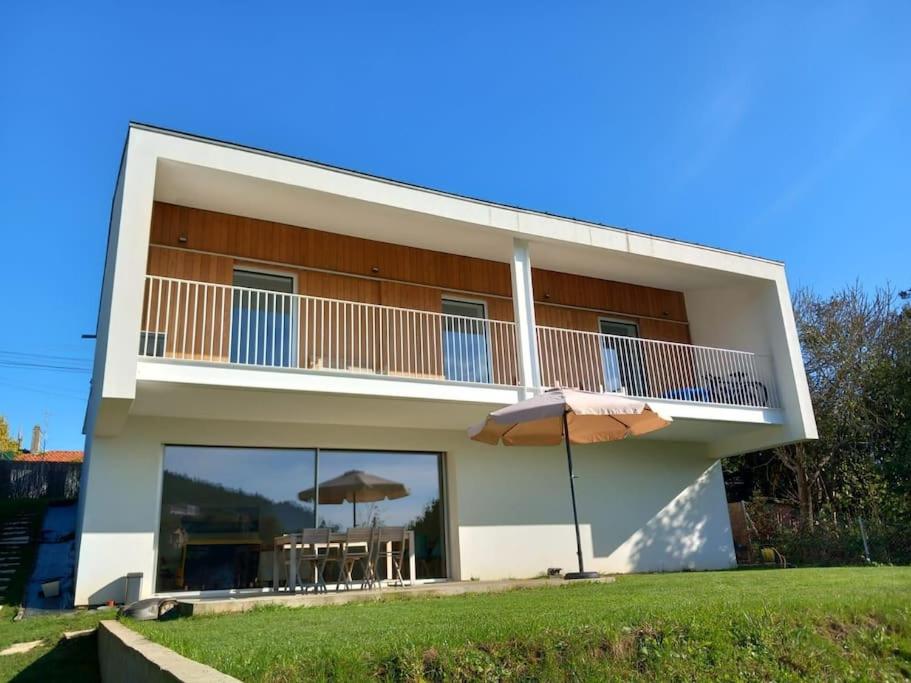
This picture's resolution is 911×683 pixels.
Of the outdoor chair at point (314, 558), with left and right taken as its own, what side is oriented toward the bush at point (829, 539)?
right

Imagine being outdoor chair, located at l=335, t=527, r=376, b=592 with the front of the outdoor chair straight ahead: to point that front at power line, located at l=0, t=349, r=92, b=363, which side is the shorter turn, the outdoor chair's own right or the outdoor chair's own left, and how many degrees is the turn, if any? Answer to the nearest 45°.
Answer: approximately 45° to the outdoor chair's own left

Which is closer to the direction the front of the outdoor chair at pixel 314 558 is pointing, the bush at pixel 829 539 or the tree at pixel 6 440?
the tree

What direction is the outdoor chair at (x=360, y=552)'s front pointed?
away from the camera

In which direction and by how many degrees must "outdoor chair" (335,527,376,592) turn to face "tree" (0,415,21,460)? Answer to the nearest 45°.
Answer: approximately 45° to its left

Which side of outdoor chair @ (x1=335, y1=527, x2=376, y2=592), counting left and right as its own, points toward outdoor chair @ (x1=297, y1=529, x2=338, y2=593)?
left

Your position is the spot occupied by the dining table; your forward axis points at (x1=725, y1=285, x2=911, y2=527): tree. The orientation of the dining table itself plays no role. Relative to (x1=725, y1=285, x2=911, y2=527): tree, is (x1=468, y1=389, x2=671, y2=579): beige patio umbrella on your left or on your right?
right

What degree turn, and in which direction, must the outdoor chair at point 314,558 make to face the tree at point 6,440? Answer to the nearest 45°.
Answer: approximately 45° to its left

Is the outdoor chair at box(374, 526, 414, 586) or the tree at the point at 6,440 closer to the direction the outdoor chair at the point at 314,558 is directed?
the tree

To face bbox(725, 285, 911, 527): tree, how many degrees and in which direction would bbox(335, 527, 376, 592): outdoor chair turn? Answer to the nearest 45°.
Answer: approximately 45° to its right

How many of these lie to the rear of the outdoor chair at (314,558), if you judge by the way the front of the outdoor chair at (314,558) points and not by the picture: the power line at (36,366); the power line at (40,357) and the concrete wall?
1

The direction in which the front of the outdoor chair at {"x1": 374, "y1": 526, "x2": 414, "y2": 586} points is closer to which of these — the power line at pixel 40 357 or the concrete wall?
the power line

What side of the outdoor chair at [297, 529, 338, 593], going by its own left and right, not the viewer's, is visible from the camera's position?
back

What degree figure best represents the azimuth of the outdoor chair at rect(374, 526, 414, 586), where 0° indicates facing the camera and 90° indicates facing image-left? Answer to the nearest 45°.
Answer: approximately 180°
